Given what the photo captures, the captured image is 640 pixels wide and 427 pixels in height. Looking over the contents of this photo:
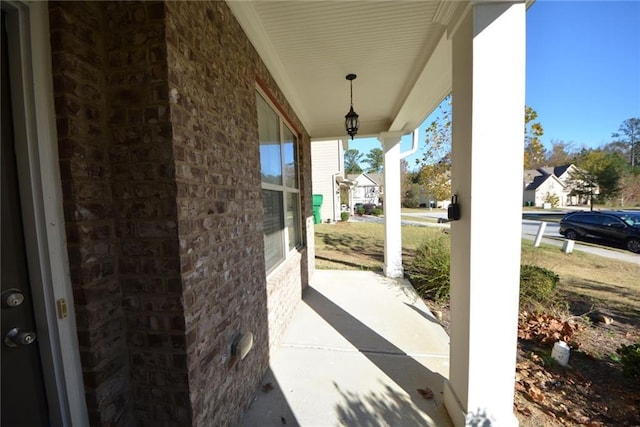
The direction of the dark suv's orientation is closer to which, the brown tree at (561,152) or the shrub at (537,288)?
the shrub

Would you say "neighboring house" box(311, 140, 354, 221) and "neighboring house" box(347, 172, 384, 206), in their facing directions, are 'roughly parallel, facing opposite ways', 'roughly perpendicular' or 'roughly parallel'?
roughly perpendicular

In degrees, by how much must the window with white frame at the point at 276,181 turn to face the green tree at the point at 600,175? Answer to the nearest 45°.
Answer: approximately 45° to its left

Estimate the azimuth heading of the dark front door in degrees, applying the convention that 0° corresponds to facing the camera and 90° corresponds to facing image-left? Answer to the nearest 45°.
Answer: approximately 315°

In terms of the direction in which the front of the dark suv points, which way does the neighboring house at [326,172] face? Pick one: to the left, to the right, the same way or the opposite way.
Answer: to the left

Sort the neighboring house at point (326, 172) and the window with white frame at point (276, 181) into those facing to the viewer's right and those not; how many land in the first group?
2

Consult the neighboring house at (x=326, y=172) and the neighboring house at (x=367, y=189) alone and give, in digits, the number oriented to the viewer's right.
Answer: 1

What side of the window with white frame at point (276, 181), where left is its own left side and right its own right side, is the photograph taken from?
right

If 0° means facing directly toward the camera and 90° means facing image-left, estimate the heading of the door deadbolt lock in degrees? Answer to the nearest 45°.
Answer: approximately 315°
